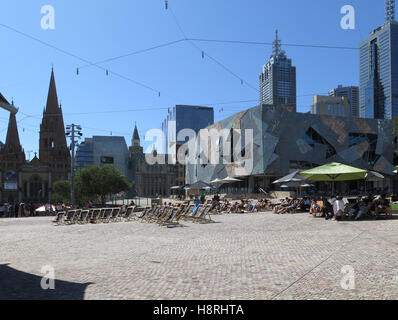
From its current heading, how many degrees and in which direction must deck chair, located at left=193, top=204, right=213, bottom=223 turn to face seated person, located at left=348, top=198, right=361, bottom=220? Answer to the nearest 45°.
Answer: approximately 180°

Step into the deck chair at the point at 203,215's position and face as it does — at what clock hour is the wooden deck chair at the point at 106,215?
The wooden deck chair is roughly at 1 o'clock from the deck chair.

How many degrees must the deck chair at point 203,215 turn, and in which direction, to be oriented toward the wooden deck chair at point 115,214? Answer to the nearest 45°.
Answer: approximately 45° to its right

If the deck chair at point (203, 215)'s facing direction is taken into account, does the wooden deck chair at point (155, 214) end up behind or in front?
in front

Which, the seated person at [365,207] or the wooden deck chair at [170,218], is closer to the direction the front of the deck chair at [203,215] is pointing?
the wooden deck chair

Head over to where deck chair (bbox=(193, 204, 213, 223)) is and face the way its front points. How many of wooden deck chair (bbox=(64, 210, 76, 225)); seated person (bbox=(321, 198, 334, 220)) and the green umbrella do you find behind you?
2

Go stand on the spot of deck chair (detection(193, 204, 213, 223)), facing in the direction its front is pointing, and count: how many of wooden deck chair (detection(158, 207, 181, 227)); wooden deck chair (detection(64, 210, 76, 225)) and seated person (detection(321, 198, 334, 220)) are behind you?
1

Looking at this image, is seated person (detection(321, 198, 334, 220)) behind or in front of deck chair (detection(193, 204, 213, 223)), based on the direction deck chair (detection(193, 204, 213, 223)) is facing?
behind

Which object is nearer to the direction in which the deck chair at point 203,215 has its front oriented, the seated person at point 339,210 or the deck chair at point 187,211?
the deck chair

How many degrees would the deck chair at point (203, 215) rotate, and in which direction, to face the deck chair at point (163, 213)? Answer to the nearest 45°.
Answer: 0° — it already faces it

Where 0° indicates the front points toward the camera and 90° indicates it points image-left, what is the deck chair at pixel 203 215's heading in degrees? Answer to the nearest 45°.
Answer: approximately 90°

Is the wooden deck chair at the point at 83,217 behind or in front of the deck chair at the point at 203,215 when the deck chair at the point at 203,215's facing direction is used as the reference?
in front

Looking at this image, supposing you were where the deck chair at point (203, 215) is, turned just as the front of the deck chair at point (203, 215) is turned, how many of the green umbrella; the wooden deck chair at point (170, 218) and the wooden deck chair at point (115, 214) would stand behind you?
1
